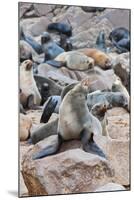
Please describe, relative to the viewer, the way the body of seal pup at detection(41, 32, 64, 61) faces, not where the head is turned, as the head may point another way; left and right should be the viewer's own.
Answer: facing the viewer and to the left of the viewer

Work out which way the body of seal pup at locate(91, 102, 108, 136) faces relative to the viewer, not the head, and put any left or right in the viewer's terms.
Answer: facing the viewer and to the right of the viewer
